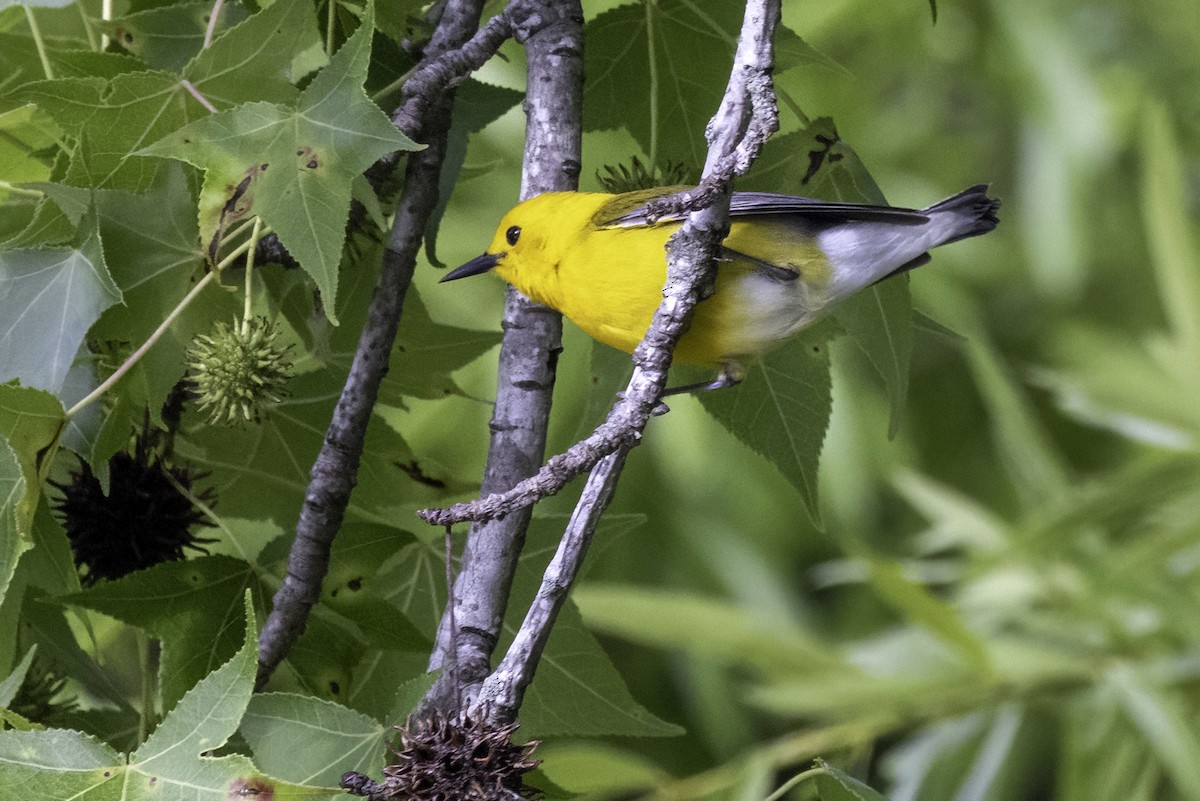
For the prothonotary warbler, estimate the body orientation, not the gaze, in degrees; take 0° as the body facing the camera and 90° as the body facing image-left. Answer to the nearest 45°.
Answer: approximately 90°

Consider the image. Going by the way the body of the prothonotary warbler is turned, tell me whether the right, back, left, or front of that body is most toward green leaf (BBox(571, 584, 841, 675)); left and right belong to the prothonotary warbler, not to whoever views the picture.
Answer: right
